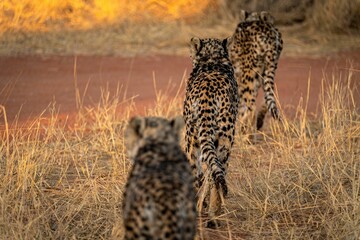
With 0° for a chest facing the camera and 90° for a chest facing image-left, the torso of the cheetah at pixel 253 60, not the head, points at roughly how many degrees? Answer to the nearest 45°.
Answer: approximately 180°

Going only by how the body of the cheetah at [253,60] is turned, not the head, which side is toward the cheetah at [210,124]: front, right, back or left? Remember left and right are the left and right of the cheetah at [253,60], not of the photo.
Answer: back

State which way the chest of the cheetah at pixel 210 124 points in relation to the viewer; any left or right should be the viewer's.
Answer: facing away from the viewer

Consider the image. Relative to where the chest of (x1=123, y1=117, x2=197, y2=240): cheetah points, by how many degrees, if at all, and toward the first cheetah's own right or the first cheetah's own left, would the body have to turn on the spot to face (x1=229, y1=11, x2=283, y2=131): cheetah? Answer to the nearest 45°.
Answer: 0° — it already faces it

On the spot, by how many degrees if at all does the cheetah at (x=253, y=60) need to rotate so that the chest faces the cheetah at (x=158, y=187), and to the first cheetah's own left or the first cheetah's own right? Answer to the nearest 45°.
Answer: approximately 180°

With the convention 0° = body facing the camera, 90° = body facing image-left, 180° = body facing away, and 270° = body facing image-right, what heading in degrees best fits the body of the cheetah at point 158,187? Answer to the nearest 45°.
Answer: approximately 180°
